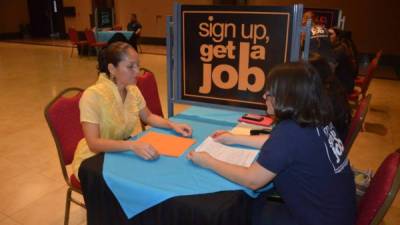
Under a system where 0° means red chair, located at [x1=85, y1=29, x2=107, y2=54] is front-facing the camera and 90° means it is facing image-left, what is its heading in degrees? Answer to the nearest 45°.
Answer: approximately 270°

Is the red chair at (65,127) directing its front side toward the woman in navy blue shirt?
yes

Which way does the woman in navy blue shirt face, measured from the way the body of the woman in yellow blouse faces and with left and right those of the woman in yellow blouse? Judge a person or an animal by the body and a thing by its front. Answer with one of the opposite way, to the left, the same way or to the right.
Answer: the opposite way

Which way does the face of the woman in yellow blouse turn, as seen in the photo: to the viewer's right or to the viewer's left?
to the viewer's right

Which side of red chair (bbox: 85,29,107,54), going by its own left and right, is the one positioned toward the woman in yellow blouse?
right

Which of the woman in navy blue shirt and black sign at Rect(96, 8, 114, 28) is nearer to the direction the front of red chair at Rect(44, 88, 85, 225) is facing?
the woman in navy blue shirt

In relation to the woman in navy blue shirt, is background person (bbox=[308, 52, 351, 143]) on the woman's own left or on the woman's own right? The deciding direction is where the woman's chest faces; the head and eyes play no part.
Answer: on the woman's own right

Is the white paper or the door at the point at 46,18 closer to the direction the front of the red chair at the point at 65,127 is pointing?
the white paper

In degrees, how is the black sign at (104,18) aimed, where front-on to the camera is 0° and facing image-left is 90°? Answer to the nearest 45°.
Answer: approximately 0°

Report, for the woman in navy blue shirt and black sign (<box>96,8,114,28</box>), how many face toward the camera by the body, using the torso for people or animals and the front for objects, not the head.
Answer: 1

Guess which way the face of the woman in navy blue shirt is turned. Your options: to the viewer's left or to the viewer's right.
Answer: to the viewer's left

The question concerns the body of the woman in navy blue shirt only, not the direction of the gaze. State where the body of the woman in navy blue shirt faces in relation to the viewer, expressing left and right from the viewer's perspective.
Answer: facing away from the viewer and to the left of the viewer

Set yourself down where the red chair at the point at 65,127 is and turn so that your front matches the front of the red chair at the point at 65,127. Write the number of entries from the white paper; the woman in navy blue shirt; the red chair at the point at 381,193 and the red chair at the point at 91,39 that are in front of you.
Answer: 3

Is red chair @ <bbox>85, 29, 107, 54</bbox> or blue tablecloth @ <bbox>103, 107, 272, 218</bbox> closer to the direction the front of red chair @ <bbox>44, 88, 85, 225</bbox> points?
the blue tablecloth

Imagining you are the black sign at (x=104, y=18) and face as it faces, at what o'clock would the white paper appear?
The white paper is roughly at 12 o'clock from the black sign.
